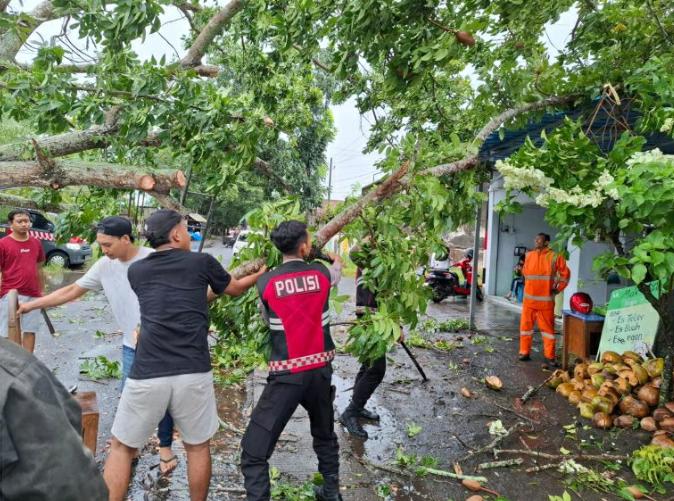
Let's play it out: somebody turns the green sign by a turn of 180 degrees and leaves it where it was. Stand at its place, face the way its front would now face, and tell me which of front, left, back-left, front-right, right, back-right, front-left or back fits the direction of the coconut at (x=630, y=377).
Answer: back

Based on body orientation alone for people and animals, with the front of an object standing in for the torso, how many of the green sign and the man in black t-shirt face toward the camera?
1

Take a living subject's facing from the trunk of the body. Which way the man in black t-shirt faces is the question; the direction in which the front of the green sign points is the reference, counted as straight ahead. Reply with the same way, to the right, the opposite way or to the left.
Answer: the opposite way

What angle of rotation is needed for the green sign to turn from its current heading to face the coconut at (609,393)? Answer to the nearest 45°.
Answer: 0° — it already faces it

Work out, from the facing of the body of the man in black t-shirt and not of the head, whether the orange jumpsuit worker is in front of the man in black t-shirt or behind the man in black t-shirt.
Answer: in front

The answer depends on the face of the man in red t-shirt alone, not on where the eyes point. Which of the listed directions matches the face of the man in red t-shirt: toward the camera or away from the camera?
toward the camera

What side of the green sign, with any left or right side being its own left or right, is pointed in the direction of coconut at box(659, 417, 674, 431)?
front

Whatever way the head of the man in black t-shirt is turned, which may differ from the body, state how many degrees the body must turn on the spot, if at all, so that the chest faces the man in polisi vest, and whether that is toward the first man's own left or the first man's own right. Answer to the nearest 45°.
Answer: approximately 45° to the first man's own right

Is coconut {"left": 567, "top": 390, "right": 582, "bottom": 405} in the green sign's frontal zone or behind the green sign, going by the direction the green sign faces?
frontal zone

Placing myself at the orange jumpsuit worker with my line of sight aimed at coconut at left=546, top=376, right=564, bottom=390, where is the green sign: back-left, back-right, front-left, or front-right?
front-left

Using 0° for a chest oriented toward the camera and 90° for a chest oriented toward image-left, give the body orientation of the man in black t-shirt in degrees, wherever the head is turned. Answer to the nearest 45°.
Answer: approximately 225°

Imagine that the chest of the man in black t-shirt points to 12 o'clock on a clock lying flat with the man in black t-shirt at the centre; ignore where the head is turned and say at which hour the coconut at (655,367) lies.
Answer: The coconut is roughly at 1 o'clock from the man in black t-shirt.

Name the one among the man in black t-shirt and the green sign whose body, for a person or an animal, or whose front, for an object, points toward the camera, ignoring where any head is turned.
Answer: the green sign

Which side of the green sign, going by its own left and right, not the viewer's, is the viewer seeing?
front
